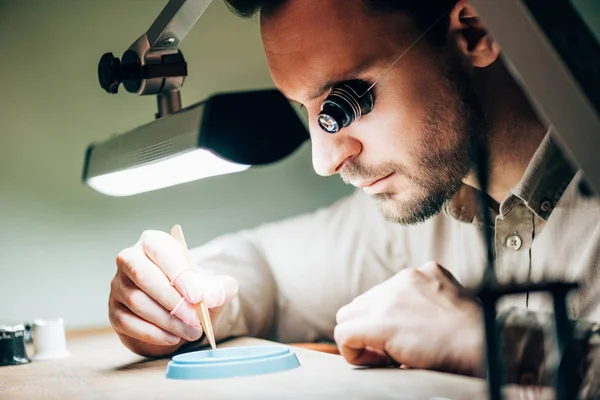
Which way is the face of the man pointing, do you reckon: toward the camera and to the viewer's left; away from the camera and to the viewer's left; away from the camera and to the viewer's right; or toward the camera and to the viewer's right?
toward the camera and to the viewer's left

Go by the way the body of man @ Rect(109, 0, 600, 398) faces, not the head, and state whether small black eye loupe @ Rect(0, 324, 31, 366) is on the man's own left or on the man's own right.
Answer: on the man's own right

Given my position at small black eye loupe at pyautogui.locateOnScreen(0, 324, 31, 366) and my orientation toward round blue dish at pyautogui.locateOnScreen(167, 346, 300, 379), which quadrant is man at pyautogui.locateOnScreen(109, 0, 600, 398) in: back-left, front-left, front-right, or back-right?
front-left

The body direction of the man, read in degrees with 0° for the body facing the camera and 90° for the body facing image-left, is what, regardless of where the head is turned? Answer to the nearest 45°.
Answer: approximately 45°
